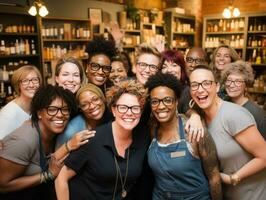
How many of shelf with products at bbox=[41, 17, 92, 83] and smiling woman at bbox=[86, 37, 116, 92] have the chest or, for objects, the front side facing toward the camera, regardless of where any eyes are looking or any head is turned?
2

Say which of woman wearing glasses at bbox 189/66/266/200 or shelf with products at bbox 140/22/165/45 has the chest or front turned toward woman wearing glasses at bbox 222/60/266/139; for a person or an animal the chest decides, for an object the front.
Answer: the shelf with products

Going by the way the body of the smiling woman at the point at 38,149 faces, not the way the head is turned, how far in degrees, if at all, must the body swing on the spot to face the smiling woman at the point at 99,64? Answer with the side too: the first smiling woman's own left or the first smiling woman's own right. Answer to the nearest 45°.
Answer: approximately 90° to the first smiling woman's own left

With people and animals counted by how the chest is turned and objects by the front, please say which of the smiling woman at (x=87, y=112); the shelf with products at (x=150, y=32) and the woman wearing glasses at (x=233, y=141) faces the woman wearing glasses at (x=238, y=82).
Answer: the shelf with products

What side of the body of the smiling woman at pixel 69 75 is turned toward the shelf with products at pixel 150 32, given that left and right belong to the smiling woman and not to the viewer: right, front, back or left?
back

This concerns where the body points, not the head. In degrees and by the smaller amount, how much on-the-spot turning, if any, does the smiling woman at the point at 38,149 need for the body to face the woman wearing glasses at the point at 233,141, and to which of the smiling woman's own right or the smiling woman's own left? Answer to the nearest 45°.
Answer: approximately 45° to the smiling woman's own left

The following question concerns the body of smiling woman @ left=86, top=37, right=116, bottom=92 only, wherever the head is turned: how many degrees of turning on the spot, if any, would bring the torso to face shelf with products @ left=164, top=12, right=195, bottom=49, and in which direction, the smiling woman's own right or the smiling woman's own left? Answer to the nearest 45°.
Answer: approximately 135° to the smiling woman's own left
